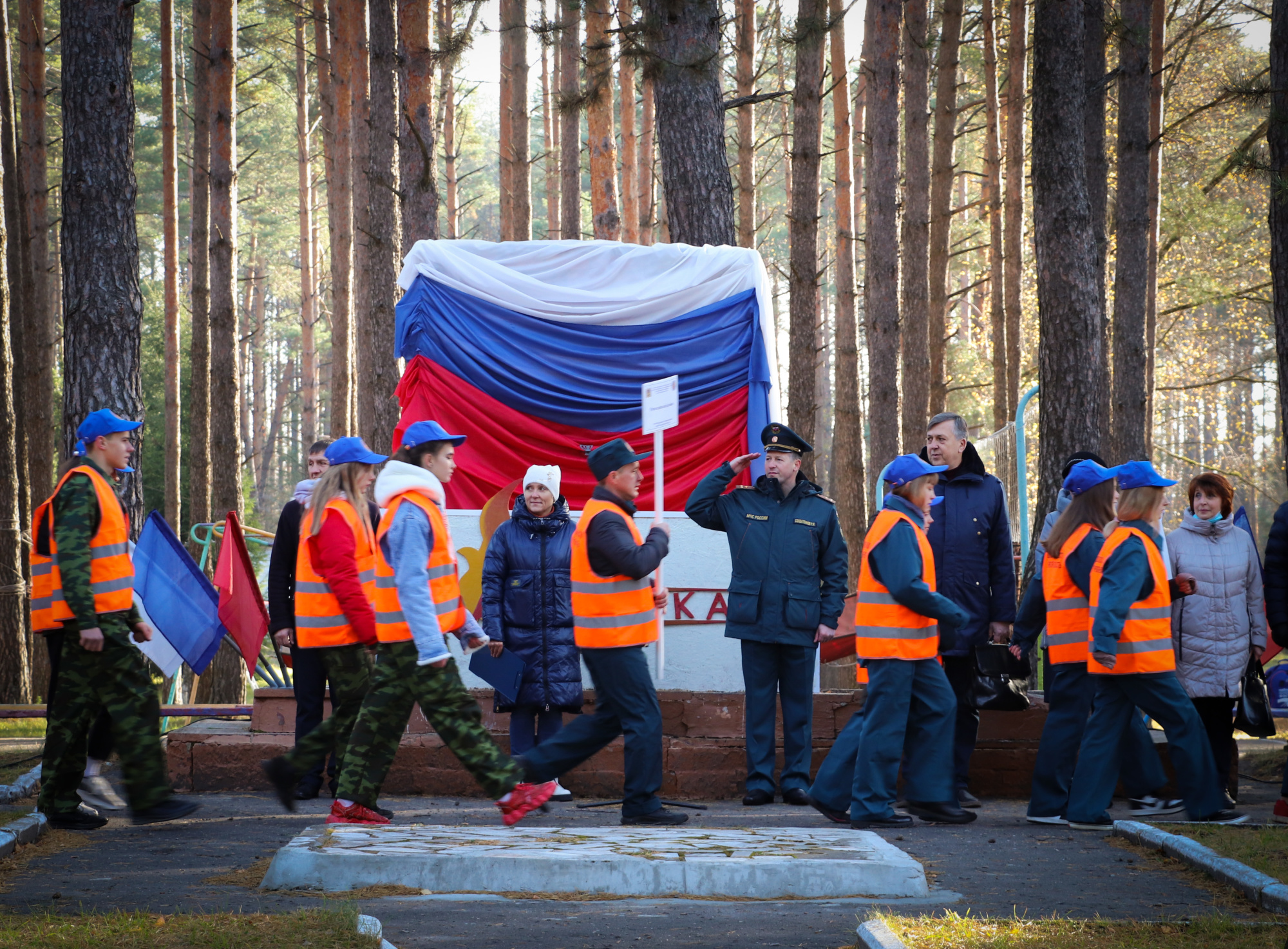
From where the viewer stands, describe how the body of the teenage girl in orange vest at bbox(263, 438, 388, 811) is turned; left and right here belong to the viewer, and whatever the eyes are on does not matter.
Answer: facing to the right of the viewer

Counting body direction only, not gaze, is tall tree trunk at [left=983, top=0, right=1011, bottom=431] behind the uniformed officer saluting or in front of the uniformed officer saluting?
behind

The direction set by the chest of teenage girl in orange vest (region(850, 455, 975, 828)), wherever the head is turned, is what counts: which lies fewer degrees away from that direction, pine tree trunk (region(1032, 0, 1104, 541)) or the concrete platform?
the pine tree trunk

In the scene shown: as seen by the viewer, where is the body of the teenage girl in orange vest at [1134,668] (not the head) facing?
to the viewer's right

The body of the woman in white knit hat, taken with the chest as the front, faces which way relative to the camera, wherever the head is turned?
toward the camera

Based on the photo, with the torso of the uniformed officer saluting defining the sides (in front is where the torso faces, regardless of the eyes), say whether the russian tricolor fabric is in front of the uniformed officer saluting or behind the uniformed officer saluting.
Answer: behind

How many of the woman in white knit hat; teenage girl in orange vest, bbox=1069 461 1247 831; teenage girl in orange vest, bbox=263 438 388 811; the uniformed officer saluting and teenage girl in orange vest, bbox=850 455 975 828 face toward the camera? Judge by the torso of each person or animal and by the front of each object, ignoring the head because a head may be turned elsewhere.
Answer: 2

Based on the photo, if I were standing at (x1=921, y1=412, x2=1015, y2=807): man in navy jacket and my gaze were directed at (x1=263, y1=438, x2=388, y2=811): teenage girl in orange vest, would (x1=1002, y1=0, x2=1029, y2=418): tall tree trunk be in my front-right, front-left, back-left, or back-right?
back-right

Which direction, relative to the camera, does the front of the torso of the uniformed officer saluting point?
toward the camera

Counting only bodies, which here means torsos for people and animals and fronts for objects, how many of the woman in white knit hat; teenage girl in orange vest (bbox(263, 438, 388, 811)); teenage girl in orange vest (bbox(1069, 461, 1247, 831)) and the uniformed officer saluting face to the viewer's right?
2

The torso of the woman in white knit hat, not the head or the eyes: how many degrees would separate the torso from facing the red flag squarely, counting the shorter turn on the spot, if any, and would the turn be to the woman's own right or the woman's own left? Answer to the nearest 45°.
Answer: approximately 135° to the woman's own right

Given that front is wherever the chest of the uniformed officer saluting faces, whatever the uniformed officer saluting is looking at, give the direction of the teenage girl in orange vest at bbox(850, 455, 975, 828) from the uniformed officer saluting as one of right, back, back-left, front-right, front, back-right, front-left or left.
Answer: front-left

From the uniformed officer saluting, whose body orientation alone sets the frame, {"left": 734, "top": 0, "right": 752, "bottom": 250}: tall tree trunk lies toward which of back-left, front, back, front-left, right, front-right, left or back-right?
back

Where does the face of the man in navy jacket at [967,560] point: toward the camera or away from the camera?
toward the camera

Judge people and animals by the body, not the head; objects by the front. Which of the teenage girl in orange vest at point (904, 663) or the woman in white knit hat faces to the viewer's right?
the teenage girl in orange vest

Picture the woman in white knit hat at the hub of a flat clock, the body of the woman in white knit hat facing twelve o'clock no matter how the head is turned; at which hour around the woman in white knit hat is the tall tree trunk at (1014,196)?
The tall tree trunk is roughly at 7 o'clock from the woman in white knit hat.

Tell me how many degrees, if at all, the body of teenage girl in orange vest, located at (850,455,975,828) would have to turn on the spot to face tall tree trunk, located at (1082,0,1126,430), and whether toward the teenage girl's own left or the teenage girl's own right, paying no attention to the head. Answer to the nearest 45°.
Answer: approximately 90° to the teenage girl's own left
